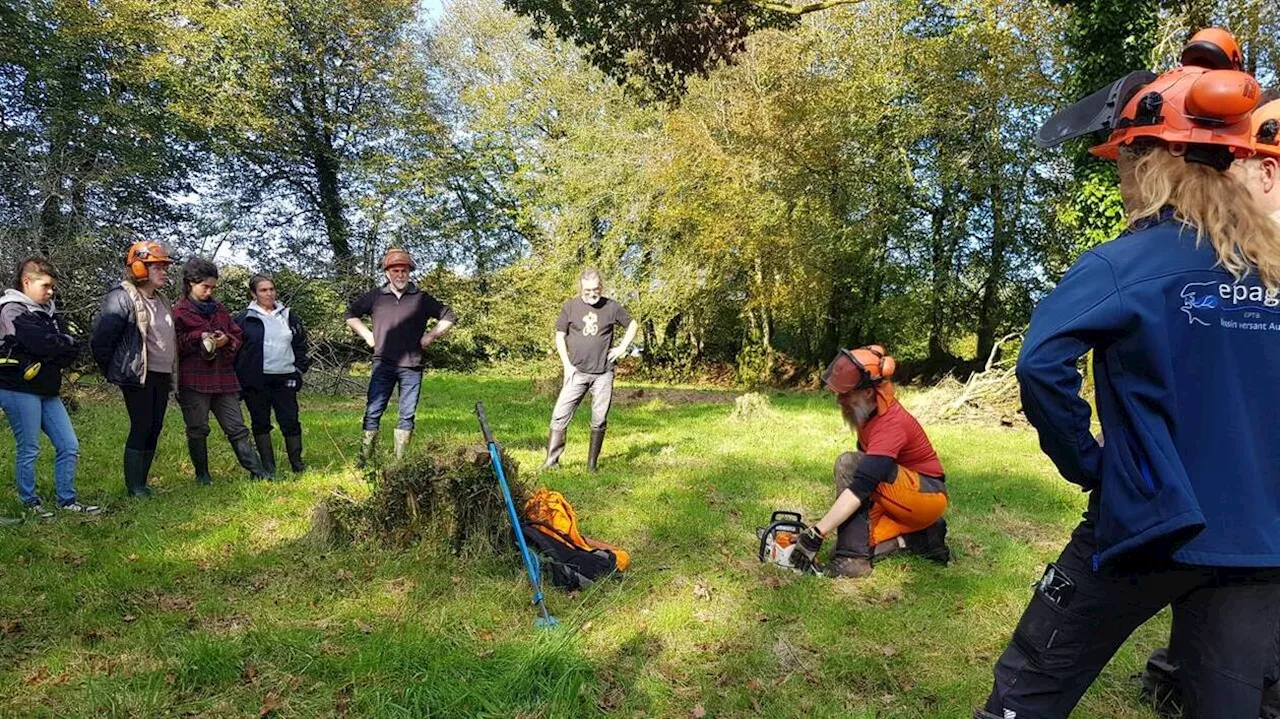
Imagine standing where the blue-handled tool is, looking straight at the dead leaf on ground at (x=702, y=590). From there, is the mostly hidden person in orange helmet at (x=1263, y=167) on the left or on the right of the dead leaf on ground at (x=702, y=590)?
right

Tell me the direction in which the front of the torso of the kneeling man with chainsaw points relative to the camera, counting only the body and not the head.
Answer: to the viewer's left

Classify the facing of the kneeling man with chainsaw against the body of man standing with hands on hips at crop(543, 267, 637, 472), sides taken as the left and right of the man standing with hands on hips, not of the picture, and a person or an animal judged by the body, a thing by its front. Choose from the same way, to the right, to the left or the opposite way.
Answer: to the right

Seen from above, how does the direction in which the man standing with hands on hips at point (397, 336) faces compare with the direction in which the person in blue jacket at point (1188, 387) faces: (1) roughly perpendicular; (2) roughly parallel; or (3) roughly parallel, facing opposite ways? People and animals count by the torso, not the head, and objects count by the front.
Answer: roughly parallel, facing opposite ways

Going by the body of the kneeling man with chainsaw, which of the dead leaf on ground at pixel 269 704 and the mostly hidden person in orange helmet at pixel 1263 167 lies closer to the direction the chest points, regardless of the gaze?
the dead leaf on ground

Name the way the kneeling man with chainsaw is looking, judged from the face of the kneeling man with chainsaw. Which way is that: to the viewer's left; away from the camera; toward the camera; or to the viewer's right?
to the viewer's left

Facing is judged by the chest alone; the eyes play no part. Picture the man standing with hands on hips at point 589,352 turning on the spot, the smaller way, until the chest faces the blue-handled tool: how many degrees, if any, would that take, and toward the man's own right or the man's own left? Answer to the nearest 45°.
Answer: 0° — they already face it

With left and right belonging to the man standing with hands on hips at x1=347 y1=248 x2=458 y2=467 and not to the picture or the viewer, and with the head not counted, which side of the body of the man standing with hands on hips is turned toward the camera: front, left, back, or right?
front

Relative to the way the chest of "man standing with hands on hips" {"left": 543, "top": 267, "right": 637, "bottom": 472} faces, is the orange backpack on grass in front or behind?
in front

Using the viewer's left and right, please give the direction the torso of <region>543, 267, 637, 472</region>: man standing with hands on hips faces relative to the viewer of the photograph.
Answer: facing the viewer

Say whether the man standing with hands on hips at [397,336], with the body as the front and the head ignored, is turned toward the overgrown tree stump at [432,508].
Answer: yes

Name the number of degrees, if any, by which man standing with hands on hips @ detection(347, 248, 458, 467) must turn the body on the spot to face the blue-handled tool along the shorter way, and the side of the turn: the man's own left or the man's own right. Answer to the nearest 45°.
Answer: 0° — they already face it

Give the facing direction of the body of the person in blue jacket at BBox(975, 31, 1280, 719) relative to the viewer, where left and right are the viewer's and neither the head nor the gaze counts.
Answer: facing away from the viewer and to the left of the viewer

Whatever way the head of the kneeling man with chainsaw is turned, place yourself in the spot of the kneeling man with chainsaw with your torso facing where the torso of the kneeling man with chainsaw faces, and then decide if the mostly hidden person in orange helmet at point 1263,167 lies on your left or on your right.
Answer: on your left
